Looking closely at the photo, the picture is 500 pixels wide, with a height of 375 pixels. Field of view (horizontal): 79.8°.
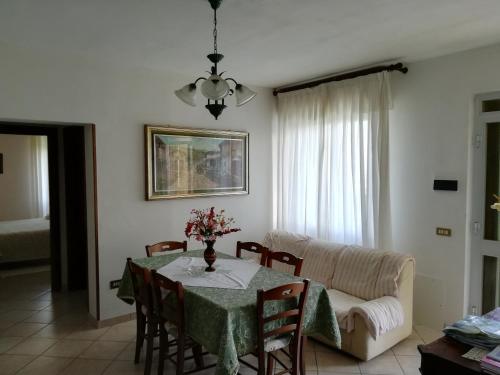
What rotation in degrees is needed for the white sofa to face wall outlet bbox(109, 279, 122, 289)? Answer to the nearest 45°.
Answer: approximately 45° to its right

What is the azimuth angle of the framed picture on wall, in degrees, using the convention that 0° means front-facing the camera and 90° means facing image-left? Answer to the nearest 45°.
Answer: approximately 315°

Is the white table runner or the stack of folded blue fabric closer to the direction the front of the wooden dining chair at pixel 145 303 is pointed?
the white table runner

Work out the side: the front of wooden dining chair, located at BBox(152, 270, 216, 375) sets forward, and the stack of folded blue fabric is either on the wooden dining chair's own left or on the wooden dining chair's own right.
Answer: on the wooden dining chair's own right

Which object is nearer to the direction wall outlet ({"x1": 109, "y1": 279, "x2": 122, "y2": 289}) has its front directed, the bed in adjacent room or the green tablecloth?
the green tablecloth

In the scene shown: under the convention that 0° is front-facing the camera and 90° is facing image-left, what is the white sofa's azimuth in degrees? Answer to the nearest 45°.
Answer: approximately 45°

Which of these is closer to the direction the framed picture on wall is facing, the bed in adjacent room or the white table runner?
the white table runner
